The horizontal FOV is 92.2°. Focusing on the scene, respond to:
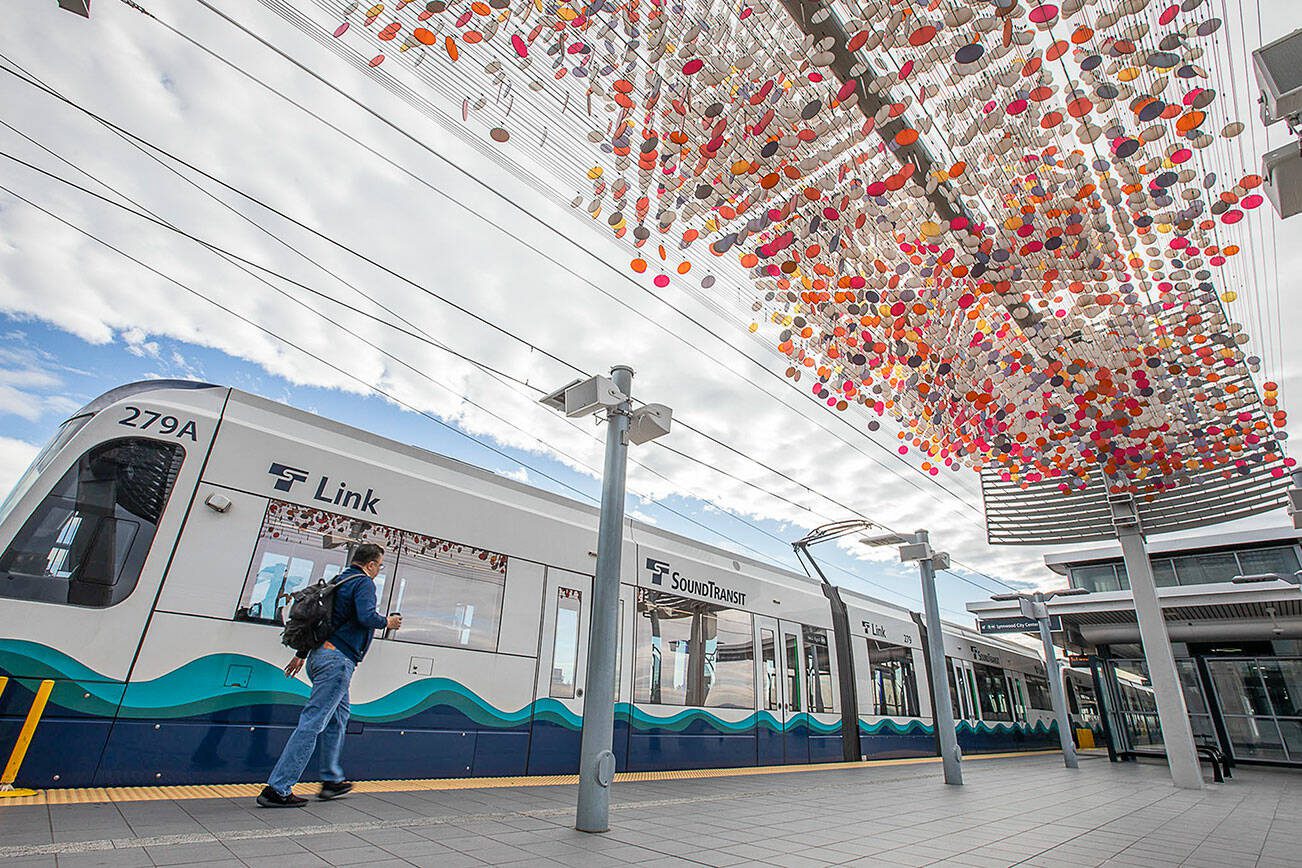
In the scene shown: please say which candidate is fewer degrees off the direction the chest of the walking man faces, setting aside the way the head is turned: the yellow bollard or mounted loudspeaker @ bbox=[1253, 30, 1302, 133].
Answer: the mounted loudspeaker

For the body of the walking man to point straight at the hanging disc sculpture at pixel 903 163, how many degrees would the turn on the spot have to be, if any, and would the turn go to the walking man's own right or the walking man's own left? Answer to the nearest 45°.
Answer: approximately 45° to the walking man's own right

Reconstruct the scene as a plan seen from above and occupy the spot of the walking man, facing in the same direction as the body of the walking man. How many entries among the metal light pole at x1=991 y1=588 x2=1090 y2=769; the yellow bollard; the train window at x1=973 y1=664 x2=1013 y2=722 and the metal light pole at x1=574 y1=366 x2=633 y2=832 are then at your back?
1

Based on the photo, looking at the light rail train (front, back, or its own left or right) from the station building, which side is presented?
back

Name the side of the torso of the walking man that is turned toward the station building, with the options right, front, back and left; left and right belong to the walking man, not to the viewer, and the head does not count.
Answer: front

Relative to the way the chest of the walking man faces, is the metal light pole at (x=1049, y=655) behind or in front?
in front

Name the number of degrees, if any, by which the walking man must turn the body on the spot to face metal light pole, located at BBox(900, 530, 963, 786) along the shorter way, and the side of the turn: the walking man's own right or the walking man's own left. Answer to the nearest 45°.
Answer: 0° — they already face it

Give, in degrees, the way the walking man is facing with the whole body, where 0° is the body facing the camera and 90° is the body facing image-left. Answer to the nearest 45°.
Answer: approximately 270°

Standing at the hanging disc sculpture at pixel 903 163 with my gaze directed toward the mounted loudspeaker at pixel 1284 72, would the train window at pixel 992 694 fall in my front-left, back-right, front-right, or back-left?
back-left

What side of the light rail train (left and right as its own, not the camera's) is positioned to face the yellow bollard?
front

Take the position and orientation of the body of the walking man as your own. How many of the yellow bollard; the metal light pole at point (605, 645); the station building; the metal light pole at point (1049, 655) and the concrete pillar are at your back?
1

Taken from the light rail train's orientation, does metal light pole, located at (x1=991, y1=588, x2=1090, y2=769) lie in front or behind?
behind
